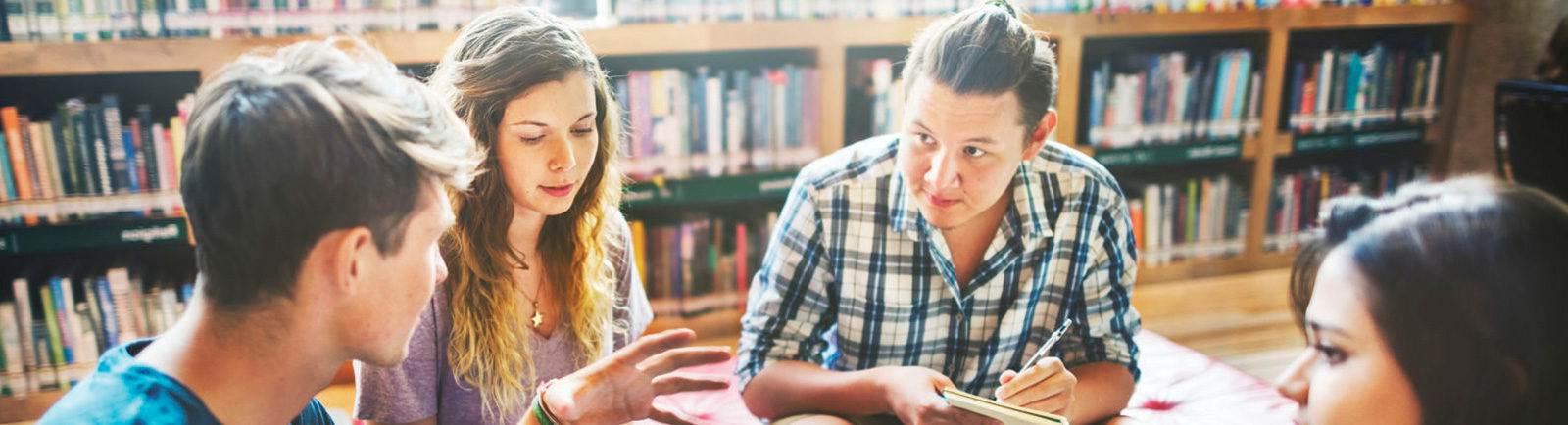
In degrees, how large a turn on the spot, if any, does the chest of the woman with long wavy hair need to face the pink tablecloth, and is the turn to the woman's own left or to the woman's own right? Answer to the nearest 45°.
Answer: approximately 45° to the woman's own left

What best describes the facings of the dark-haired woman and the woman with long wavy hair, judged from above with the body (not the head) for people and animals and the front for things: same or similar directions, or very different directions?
very different directions

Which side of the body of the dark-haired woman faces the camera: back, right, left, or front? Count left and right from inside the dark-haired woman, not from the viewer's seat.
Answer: left

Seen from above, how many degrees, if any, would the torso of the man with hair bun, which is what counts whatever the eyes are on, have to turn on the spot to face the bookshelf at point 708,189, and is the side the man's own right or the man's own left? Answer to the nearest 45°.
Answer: approximately 135° to the man's own right

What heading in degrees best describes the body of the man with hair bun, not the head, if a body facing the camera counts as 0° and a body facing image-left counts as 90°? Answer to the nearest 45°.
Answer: approximately 0°

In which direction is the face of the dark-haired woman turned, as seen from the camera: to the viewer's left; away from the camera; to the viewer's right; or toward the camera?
to the viewer's left

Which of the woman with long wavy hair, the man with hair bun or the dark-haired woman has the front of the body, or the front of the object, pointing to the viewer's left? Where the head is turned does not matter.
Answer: the dark-haired woman

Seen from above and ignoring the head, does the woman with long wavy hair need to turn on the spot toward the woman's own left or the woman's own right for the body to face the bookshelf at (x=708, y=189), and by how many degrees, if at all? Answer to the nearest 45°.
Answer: approximately 135° to the woman's own left

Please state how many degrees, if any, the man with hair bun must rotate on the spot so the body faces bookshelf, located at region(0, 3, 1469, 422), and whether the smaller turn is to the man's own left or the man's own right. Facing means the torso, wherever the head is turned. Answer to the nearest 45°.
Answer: approximately 180°

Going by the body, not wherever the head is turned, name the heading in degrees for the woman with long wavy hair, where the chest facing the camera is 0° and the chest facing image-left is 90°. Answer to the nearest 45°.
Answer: approximately 315°
